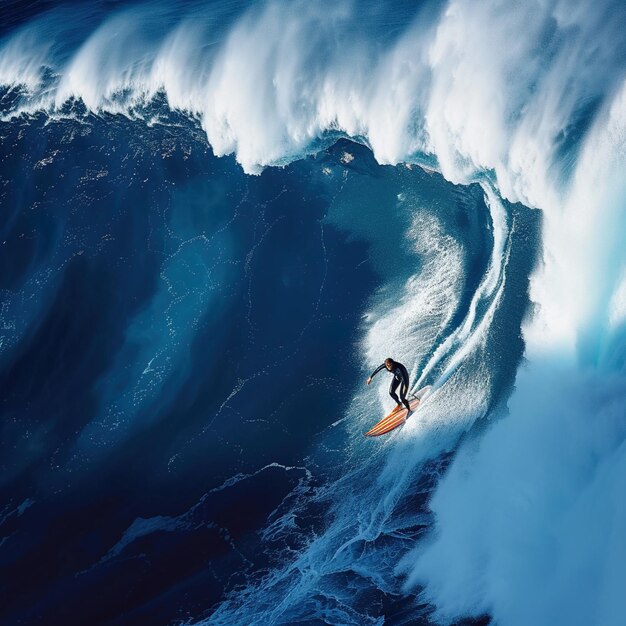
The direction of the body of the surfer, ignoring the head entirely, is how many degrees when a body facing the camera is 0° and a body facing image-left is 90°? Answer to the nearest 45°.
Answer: approximately 45°
